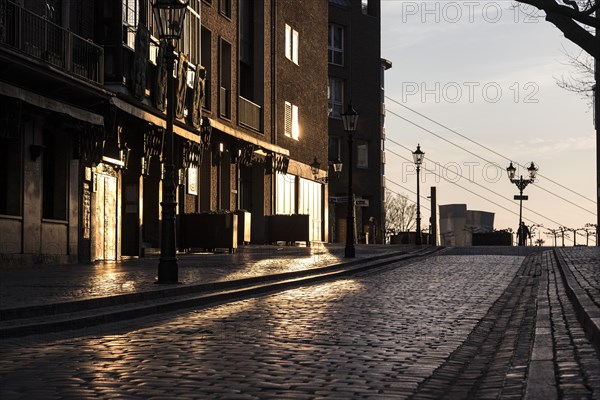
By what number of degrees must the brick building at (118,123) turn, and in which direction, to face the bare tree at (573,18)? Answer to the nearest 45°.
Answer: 0° — it already faces it

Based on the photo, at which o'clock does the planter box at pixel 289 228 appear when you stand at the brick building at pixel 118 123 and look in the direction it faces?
The planter box is roughly at 8 o'clock from the brick building.

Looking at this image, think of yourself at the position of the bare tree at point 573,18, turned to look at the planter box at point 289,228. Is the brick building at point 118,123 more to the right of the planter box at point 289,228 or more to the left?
left

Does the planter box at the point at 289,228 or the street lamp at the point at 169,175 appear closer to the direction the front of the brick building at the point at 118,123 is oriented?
the street lamp

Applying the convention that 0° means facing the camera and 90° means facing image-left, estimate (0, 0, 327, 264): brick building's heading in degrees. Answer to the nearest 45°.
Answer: approximately 315°

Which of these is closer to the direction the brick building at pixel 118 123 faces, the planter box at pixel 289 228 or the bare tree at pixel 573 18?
the bare tree

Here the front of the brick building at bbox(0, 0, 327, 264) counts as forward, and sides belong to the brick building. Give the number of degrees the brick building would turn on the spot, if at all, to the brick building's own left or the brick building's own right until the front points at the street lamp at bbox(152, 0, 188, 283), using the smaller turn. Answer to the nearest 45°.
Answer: approximately 45° to the brick building's own right
